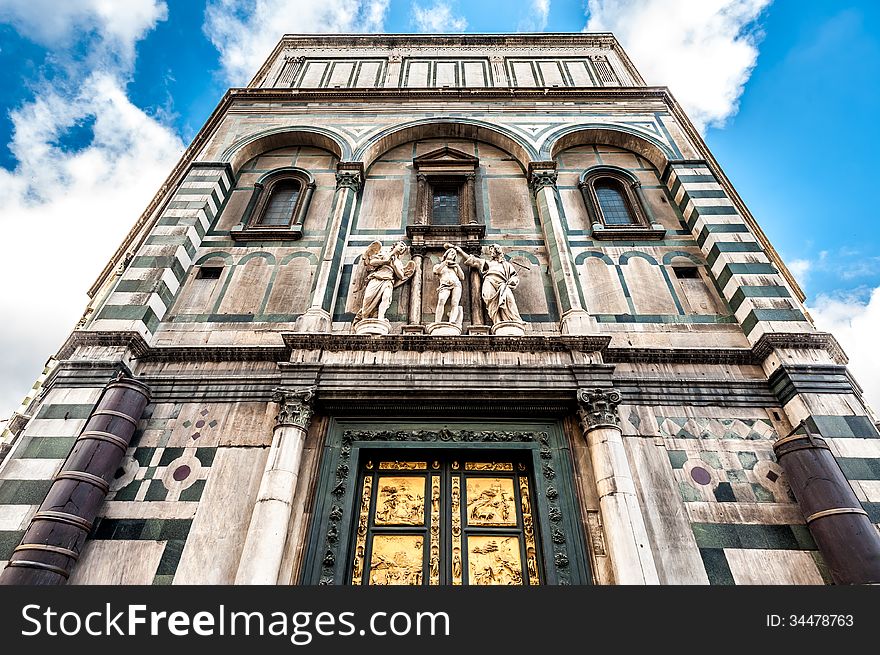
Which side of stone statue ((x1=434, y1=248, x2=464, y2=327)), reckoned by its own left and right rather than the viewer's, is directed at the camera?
front

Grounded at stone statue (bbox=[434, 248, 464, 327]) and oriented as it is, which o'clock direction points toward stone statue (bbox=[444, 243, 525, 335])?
stone statue (bbox=[444, 243, 525, 335]) is roughly at 9 o'clock from stone statue (bbox=[434, 248, 464, 327]).

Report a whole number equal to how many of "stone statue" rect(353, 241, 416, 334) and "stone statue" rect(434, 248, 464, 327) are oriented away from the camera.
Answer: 0

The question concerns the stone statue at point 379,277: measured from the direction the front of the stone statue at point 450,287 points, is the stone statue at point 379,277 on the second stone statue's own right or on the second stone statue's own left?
on the second stone statue's own right

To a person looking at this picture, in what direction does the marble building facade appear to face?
facing the viewer
